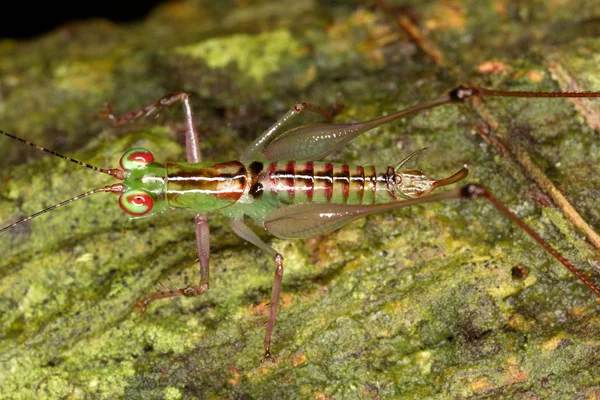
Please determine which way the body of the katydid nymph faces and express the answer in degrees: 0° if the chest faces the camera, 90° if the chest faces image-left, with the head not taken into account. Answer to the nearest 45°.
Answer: approximately 90°
